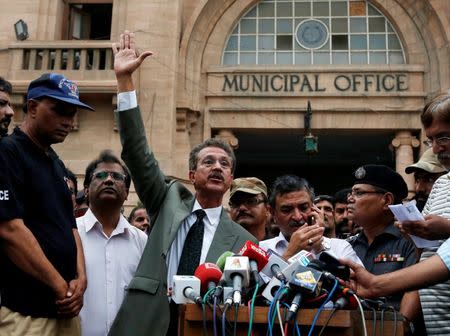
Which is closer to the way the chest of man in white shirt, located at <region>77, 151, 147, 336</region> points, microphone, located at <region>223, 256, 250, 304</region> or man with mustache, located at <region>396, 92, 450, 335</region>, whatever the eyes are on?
the microphone

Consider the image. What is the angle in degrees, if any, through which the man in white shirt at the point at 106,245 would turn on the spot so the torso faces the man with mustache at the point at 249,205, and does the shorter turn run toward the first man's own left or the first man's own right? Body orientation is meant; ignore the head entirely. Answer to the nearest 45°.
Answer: approximately 135° to the first man's own left

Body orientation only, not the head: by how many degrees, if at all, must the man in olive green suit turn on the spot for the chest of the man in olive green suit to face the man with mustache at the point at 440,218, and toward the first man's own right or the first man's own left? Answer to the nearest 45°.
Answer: approximately 45° to the first man's own left

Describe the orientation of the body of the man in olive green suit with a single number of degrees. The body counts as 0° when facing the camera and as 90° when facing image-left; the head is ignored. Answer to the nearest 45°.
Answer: approximately 315°

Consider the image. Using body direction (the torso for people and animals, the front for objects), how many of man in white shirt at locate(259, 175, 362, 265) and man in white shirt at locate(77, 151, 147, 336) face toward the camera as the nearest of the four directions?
2
